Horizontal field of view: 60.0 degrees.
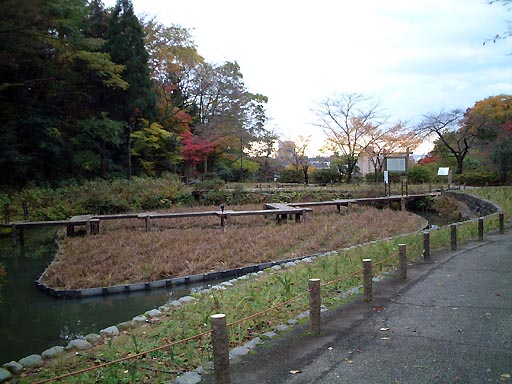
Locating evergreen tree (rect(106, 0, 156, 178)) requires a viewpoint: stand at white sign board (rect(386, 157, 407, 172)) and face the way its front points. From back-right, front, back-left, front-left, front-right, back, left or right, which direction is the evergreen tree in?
right

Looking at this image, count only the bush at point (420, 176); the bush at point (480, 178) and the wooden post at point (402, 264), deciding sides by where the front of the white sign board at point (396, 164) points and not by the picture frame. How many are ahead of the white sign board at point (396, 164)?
1

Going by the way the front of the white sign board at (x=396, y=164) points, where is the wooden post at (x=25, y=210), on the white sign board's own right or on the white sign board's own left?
on the white sign board's own right

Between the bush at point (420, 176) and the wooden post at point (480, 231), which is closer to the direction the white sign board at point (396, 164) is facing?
the wooden post

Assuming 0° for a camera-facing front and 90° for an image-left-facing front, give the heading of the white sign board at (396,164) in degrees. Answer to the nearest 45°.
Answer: approximately 0°

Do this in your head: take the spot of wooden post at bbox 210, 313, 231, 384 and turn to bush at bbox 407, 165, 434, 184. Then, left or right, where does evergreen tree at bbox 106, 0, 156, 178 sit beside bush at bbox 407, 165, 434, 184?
left

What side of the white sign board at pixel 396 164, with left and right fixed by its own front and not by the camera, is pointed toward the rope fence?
front

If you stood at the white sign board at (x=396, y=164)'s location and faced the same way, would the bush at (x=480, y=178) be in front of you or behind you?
behind

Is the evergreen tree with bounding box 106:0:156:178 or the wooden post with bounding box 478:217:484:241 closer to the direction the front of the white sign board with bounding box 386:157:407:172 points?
the wooden post

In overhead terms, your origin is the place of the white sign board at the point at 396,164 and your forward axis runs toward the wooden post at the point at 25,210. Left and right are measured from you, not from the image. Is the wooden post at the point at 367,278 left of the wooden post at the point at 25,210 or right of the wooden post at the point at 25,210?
left

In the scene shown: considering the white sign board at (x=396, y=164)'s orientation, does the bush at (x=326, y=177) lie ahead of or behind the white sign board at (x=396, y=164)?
behind

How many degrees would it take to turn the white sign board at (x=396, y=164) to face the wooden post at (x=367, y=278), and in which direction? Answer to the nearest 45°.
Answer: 0° — it already faces it

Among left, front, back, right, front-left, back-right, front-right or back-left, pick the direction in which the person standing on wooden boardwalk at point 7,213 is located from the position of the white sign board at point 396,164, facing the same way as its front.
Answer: front-right
